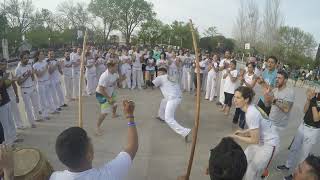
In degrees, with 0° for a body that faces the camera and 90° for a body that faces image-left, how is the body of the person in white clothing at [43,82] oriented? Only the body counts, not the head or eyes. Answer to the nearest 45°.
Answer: approximately 315°

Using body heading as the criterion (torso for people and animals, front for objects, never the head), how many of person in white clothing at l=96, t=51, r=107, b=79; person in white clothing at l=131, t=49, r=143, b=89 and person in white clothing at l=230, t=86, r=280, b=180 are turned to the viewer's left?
1

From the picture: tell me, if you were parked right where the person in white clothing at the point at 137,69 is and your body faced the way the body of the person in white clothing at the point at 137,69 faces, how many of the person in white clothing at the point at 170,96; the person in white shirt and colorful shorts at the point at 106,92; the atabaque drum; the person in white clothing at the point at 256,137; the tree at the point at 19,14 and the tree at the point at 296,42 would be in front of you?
4

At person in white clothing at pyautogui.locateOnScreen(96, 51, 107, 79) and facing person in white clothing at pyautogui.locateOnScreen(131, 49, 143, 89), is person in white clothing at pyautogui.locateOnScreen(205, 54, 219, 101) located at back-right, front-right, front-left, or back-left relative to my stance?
front-right

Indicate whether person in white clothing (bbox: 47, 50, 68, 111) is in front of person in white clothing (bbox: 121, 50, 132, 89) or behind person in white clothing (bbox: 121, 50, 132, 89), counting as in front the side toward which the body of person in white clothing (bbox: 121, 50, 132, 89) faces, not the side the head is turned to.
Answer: in front

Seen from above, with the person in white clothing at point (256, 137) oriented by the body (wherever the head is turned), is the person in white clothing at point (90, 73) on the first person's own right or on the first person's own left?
on the first person's own right

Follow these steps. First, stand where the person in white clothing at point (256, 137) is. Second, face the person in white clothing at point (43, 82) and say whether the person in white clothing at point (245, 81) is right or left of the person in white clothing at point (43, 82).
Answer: right

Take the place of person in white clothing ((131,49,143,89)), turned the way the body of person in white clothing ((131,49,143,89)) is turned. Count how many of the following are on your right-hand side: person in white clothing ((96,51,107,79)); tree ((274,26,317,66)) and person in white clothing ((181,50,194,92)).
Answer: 1

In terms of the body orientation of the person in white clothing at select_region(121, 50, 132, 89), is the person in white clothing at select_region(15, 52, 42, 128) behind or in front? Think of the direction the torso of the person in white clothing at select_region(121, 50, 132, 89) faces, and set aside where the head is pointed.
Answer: in front

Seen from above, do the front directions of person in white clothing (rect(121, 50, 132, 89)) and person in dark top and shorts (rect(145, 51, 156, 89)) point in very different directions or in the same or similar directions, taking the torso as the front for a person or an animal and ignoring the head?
same or similar directions

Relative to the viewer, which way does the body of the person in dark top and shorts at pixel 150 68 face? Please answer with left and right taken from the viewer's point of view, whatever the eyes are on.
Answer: facing the viewer

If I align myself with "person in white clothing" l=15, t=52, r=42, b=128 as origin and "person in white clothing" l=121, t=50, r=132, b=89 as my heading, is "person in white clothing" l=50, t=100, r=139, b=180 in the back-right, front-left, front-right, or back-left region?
back-right

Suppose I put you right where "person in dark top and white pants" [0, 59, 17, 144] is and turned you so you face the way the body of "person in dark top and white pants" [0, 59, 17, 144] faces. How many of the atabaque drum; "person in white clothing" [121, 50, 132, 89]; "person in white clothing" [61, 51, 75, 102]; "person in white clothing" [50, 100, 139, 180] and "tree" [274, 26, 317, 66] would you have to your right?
2

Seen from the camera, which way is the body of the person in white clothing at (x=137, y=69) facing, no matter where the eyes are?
toward the camera

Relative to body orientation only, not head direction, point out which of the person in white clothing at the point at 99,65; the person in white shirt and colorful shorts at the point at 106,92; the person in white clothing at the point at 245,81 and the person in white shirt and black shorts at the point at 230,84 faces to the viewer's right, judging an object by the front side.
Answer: the person in white shirt and colorful shorts at the point at 106,92

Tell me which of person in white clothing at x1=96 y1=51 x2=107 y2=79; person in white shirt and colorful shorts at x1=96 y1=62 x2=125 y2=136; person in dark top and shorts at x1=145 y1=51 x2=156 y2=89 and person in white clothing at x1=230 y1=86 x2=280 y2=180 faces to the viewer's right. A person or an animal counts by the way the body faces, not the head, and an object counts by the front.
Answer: person in white shirt and colorful shorts at x1=96 y1=62 x2=125 y2=136

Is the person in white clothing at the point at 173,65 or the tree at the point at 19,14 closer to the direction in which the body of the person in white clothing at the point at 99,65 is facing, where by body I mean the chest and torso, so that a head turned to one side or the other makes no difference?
the person in white clothing

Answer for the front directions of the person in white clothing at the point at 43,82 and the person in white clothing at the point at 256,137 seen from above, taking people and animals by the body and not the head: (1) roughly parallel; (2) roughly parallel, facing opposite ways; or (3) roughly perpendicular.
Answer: roughly parallel, facing opposite ways

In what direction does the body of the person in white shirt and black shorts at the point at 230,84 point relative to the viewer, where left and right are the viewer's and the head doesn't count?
facing the viewer and to the left of the viewer

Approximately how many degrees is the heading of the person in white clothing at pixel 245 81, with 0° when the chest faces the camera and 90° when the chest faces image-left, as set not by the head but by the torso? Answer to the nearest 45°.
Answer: approximately 45°

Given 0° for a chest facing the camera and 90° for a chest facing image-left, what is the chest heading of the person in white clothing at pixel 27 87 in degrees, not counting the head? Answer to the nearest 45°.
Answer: approximately 315°
